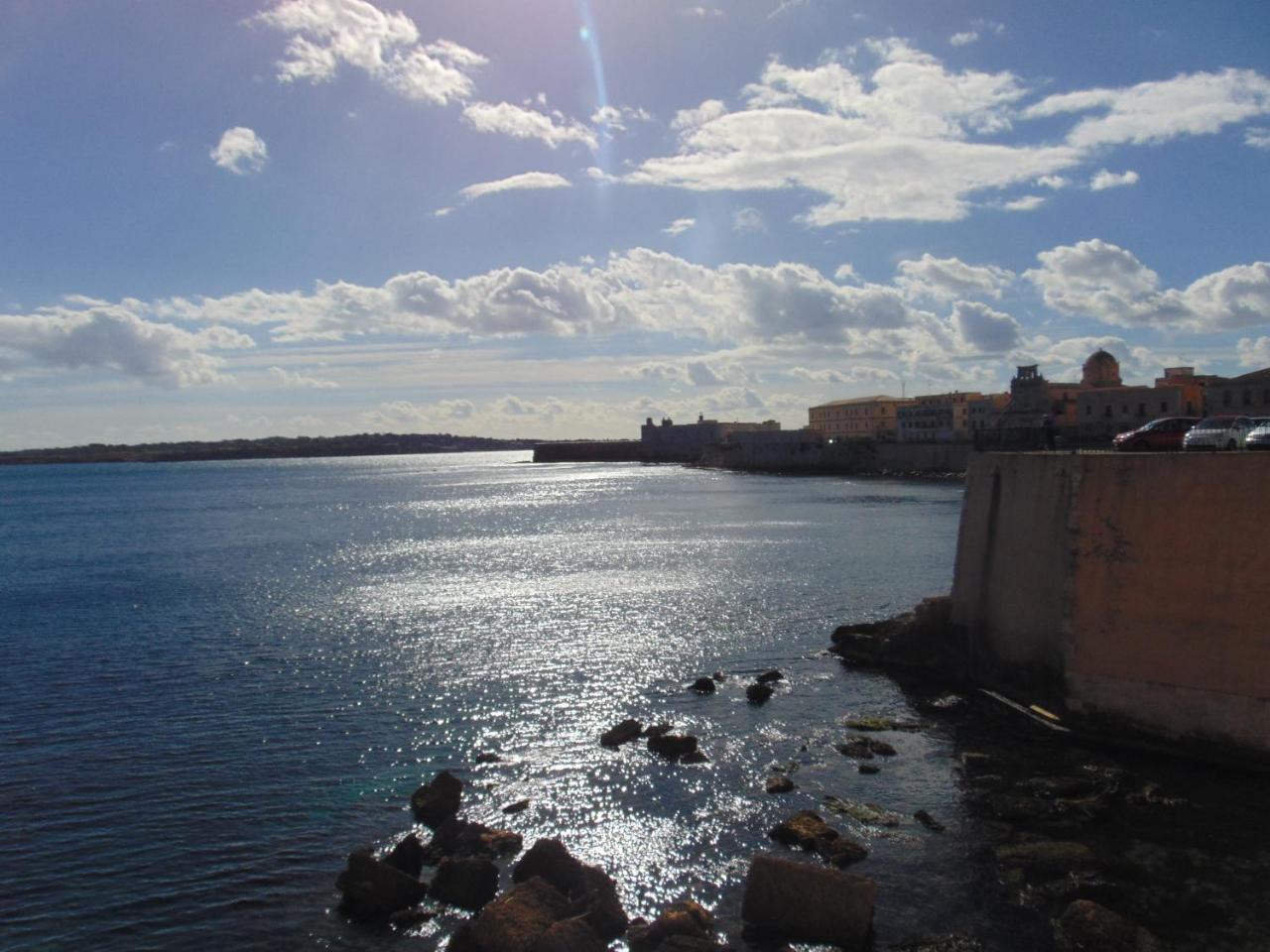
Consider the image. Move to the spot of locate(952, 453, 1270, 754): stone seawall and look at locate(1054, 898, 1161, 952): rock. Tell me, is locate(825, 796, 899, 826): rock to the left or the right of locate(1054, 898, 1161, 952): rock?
right

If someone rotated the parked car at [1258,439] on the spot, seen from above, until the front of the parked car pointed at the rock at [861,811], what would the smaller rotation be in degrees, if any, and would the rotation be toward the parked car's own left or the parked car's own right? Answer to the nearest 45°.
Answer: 0° — it already faces it

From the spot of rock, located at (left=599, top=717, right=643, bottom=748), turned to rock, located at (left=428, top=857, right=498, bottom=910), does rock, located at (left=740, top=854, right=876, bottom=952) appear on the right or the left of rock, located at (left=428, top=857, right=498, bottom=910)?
left

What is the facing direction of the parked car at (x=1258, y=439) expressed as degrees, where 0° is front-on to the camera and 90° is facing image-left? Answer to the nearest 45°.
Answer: approximately 45°

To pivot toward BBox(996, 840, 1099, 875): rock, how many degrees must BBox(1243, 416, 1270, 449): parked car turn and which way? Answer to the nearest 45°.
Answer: approximately 45° to its left

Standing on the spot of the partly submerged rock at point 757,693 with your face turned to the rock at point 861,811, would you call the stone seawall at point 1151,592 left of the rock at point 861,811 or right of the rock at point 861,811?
left

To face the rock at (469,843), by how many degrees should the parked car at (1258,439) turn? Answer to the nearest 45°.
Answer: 0° — it already faces it

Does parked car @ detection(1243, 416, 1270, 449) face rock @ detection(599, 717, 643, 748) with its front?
no

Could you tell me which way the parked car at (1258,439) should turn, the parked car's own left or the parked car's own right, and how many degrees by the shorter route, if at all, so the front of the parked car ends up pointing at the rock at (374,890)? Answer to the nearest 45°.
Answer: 0° — it already faces it
